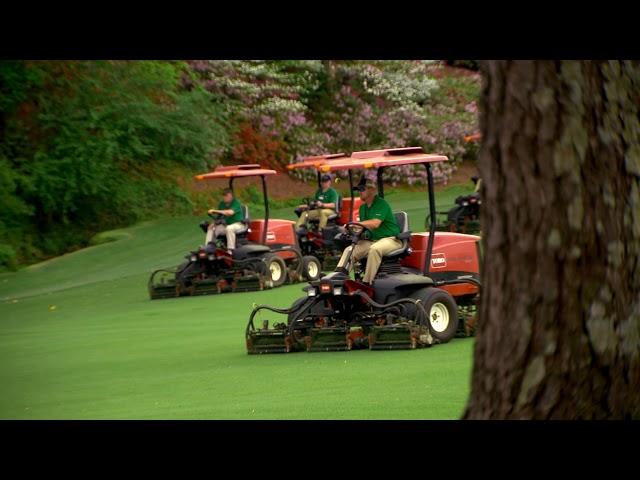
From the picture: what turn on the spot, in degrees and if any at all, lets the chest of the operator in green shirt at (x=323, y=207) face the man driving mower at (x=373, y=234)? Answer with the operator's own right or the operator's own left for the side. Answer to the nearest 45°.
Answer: approximately 45° to the operator's own left

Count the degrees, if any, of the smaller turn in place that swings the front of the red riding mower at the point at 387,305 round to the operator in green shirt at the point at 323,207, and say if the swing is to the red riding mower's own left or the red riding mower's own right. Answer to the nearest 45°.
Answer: approximately 135° to the red riding mower's own right

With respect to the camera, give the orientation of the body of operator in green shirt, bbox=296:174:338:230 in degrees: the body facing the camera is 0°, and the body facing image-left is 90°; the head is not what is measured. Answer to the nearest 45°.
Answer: approximately 45°

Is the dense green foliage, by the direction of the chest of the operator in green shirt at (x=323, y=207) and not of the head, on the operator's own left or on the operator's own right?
on the operator's own right

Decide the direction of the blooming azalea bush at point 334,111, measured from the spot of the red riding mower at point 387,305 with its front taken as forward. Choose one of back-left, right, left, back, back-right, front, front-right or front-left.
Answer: back-right

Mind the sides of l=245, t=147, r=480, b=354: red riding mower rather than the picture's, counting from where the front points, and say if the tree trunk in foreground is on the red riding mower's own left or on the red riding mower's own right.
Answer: on the red riding mower's own left

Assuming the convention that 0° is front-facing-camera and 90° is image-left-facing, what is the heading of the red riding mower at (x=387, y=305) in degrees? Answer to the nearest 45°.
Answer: approximately 45°

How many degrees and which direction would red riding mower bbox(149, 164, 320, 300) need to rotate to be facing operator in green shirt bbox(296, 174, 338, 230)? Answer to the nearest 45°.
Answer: approximately 180°

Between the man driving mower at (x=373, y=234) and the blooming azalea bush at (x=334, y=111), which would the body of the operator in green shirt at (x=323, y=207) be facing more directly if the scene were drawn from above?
the man driving mower
